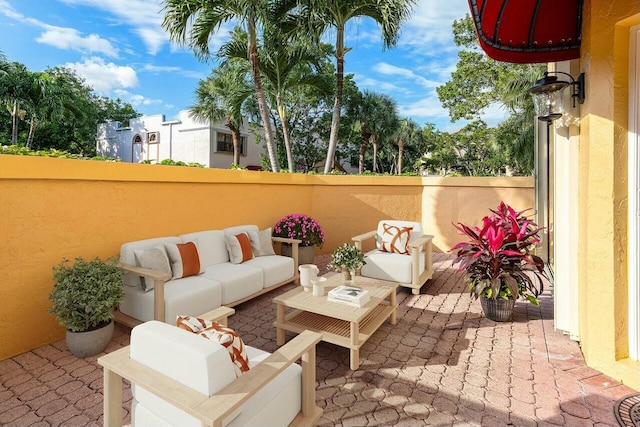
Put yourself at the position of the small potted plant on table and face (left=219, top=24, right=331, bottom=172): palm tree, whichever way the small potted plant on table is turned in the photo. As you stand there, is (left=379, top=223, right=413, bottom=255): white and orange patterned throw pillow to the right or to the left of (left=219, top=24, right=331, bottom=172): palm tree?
right

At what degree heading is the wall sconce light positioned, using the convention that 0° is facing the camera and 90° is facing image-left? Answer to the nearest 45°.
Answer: approximately 90°

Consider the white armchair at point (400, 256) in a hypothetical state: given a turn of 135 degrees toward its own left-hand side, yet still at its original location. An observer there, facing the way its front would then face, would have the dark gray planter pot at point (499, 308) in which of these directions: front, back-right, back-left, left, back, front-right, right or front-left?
front-right

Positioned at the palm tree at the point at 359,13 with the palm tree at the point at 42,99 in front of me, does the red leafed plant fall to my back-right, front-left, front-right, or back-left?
back-left

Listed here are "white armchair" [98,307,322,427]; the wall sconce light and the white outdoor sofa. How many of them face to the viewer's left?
1

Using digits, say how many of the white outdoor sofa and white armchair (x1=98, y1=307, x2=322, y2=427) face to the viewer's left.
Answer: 0

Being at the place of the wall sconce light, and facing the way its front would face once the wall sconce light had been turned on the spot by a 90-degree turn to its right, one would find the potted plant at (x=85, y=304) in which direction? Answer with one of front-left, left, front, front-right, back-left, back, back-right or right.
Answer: back-left

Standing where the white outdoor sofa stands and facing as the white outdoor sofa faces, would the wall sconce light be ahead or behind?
ahead

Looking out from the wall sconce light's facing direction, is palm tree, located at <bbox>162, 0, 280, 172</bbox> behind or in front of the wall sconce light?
in front

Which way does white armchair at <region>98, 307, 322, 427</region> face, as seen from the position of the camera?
facing away from the viewer and to the right of the viewer

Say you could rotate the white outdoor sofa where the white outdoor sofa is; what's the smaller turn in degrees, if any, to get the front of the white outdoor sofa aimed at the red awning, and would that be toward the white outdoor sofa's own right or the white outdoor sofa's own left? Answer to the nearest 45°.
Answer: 0° — it already faces it
